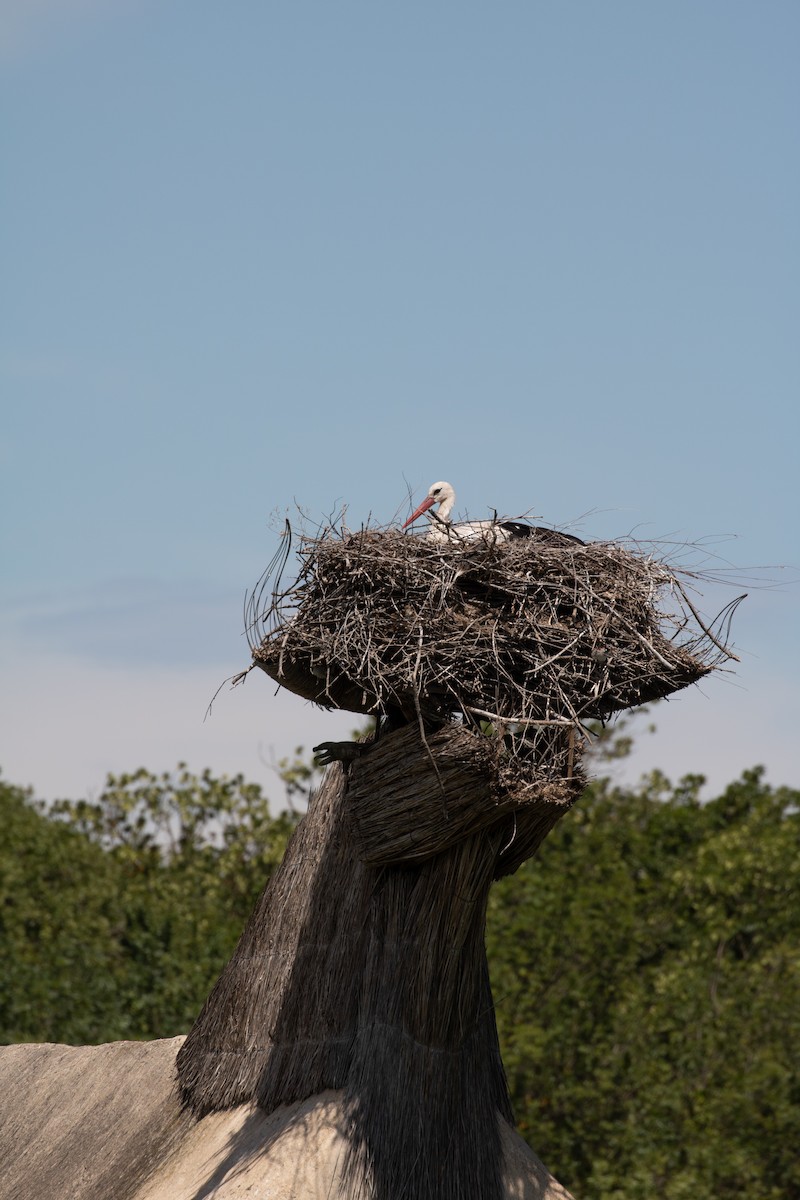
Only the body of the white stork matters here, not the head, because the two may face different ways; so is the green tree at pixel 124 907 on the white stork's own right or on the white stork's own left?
on the white stork's own right

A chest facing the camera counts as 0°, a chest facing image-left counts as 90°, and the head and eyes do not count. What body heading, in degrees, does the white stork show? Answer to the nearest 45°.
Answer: approximately 90°

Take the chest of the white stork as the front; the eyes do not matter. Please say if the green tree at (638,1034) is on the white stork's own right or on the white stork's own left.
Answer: on the white stork's own right
